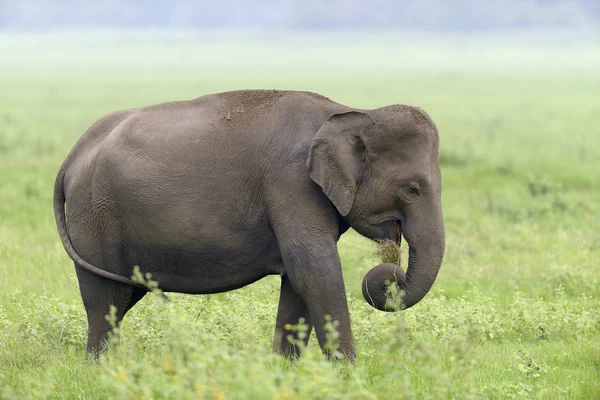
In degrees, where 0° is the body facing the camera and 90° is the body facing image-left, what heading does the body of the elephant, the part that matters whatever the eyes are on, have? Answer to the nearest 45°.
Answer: approximately 270°
